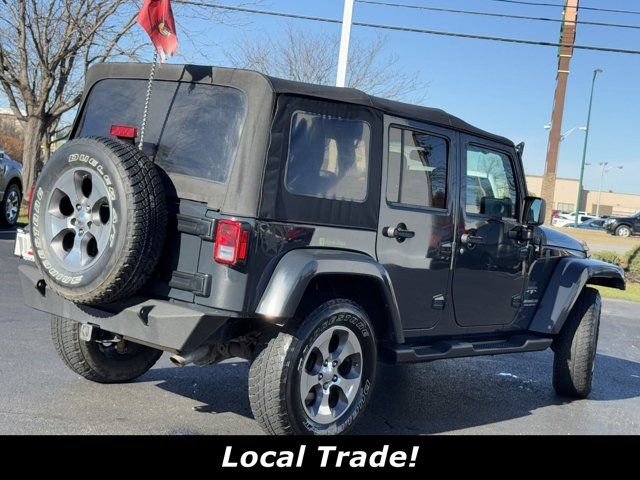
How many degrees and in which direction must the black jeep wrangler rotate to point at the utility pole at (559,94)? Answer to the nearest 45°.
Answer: approximately 45° to its left

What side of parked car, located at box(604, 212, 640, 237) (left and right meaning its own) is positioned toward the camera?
left

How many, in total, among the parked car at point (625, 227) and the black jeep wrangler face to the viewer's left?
1

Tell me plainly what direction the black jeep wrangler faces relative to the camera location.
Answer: facing away from the viewer and to the right of the viewer

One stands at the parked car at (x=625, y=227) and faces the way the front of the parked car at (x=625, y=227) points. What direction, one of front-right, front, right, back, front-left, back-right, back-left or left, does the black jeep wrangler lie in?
left

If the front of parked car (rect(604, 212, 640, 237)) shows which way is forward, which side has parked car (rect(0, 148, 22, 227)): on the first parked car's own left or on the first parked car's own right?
on the first parked car's own left

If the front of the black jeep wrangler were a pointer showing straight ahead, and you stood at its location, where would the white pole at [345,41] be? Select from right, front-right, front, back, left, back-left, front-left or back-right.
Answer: front-left
